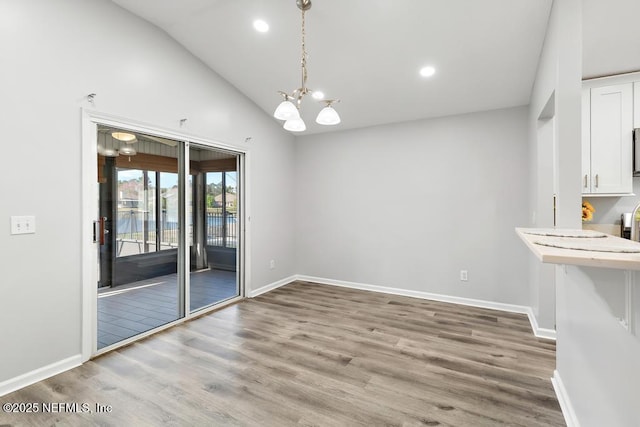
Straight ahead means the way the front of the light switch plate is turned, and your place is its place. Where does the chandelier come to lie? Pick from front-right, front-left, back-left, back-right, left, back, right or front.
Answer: front-left

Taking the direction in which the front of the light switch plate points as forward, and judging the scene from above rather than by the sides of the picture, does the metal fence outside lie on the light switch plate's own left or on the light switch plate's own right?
on the light switch plate's own left

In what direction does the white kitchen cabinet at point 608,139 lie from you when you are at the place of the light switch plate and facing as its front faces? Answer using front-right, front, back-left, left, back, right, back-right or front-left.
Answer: front-left

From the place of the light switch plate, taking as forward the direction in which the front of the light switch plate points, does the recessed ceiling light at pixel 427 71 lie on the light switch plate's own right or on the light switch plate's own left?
on the light switch plate's own left

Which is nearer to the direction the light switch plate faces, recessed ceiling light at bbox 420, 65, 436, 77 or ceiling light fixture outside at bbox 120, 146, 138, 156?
the recessed ceiling light

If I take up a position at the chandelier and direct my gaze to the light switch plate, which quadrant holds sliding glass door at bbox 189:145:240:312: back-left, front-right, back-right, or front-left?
front-right
